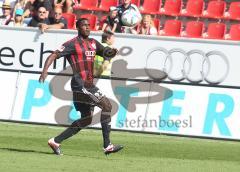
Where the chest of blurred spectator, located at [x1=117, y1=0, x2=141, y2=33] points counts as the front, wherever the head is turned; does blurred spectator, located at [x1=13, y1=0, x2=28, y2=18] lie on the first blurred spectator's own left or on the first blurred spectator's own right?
on the first blurred spectator's own right

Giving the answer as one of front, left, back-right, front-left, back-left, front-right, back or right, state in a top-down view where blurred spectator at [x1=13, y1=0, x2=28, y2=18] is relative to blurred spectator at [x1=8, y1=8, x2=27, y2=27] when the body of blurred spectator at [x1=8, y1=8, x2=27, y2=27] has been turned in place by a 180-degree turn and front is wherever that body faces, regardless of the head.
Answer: front

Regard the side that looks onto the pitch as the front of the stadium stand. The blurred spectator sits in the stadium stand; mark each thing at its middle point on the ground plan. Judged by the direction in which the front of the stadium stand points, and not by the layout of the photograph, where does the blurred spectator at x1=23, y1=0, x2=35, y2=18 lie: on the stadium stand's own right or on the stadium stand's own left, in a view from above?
on the stadium stand's own right

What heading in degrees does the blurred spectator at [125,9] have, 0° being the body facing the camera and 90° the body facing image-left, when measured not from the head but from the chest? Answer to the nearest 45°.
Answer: approximately 0°

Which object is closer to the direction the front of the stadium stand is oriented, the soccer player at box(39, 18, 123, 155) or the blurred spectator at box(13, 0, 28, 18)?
the soccer player

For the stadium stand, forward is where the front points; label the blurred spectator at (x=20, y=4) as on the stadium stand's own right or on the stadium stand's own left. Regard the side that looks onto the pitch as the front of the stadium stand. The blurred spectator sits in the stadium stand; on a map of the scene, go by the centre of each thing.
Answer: on the stadium stand's own right

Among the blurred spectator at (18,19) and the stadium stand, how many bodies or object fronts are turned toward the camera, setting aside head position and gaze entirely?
2

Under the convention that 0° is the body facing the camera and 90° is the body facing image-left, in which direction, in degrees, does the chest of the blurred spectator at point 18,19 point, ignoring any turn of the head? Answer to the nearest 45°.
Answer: approximately 0°
